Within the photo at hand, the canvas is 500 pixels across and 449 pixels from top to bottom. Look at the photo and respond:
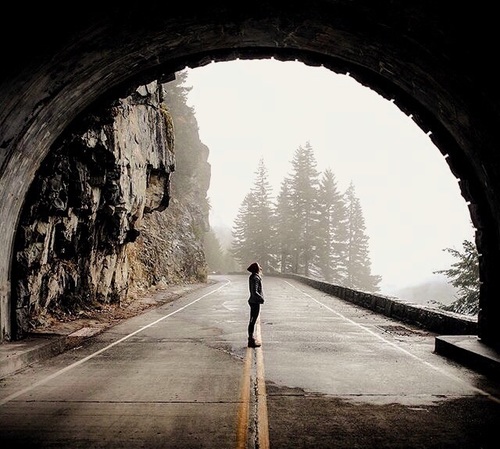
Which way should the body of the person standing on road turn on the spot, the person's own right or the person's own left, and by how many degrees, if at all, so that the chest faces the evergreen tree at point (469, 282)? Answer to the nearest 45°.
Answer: approximately 45° to the person's own left

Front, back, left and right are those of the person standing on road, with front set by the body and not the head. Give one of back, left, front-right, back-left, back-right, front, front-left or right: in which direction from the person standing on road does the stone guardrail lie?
front-left

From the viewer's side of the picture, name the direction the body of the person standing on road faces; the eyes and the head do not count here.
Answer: to the viewer's right
